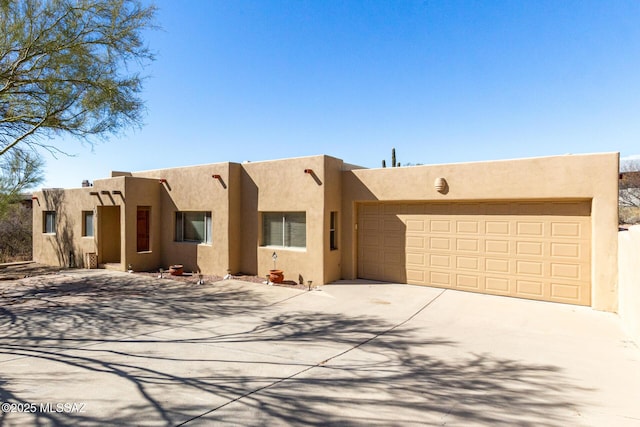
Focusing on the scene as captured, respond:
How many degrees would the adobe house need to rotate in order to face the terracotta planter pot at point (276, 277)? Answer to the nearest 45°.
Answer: approximately 45° to its right

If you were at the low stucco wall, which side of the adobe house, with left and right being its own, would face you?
left

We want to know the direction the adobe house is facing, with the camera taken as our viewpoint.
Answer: facing the viewer and to the left of the viewer

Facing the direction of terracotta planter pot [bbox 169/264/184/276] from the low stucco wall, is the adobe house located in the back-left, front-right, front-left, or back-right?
front-right

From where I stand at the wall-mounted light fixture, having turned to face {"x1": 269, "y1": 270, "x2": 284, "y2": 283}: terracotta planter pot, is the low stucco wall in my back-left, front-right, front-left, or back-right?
back-left
